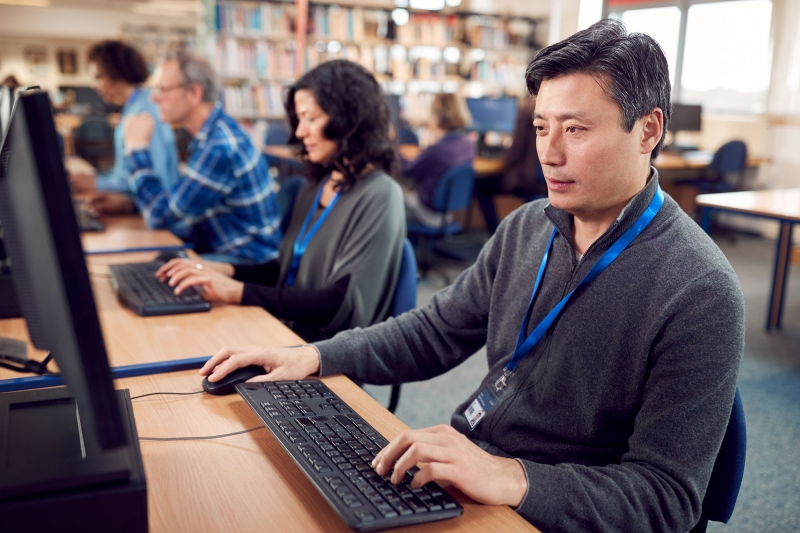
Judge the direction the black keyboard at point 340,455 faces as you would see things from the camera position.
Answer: facing to the right of the viewer

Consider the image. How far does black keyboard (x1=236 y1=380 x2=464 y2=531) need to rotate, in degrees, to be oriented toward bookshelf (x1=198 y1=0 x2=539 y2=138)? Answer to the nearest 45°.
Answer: approximately 90° to its left

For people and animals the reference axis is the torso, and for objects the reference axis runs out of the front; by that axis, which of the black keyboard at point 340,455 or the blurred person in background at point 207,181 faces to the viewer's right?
the black keyboard

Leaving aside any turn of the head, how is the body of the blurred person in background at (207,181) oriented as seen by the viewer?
to the viewer's left

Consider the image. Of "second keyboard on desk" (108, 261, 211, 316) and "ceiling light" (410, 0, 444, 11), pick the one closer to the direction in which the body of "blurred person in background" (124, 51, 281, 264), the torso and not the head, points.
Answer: the second keyboard on desk

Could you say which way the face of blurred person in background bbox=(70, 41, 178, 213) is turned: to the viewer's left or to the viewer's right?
to the viewer's left

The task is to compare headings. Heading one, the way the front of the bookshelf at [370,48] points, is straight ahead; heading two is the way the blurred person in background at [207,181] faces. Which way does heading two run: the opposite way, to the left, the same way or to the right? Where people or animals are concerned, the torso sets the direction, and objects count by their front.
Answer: to the right

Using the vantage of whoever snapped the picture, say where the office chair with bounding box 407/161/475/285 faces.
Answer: facing away from the viewer and to the left of the viewer

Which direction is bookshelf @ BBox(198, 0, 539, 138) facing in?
toward the camera

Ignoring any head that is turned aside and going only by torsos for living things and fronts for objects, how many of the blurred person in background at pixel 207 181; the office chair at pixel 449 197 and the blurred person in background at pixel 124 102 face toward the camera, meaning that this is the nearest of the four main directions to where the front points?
0

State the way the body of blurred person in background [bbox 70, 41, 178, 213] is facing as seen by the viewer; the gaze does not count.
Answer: to the viewer's left

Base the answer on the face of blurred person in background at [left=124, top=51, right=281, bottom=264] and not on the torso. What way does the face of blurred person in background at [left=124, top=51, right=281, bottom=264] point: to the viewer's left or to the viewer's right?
to the viewer's left

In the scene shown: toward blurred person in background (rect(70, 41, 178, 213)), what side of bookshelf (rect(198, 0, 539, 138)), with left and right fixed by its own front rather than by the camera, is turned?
front

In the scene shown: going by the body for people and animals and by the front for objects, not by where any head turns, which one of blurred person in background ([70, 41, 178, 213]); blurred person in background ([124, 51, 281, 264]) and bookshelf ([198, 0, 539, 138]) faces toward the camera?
the bookshelf

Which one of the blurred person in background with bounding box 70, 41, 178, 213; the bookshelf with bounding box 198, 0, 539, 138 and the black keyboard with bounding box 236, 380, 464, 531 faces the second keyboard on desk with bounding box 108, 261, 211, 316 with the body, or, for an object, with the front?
the bookshelf

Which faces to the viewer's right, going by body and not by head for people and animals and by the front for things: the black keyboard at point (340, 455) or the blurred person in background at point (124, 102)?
the black keyboard
